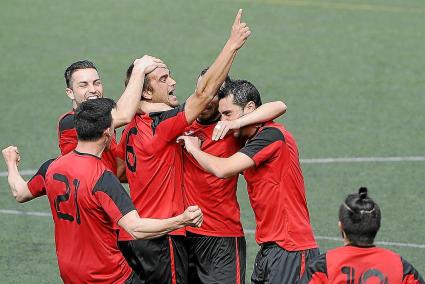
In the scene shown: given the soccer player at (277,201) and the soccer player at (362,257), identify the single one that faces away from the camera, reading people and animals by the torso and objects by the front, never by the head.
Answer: the soccer player at (362,257)

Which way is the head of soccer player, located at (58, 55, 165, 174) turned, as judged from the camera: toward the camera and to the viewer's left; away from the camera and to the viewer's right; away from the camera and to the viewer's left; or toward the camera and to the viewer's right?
toward the camera and to the viewer's right

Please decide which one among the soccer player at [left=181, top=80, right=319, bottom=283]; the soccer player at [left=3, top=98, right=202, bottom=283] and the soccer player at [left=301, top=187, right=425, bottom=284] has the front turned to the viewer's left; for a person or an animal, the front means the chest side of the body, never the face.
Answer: the soccer player at [left=181, top=80, right=319, bottom=283]

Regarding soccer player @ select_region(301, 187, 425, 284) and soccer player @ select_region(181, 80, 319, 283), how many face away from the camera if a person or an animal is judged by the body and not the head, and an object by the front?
1

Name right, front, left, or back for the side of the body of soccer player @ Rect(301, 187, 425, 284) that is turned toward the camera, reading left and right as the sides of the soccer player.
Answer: back

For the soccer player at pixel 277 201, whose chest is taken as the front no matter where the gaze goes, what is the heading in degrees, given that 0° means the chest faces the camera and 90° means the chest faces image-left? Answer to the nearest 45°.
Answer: approximately 90°

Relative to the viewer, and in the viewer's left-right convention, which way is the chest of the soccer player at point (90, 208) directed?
facing away from the viewer and to the right of the viewer

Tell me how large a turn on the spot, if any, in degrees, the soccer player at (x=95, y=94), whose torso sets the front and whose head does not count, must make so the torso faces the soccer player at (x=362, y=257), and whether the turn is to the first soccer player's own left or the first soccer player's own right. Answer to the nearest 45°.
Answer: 0° — they already face them

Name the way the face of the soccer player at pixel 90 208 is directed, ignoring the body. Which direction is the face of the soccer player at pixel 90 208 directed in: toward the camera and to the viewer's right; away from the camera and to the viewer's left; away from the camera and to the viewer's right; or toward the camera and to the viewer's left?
away from the camera and to the viewer's right

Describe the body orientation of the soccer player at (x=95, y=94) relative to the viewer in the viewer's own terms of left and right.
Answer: facing the viewer and to the right of the viewer

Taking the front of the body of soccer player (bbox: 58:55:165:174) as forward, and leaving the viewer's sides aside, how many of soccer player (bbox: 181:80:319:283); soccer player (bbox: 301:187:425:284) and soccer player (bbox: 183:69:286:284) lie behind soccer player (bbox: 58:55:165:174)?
0

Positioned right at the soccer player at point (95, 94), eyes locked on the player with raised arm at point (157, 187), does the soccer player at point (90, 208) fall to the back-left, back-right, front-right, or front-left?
front-right
